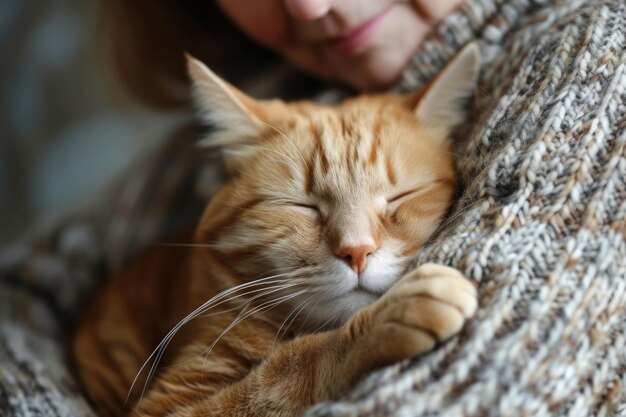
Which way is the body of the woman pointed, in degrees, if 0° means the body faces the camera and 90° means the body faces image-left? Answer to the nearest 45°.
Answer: approximately 45°
